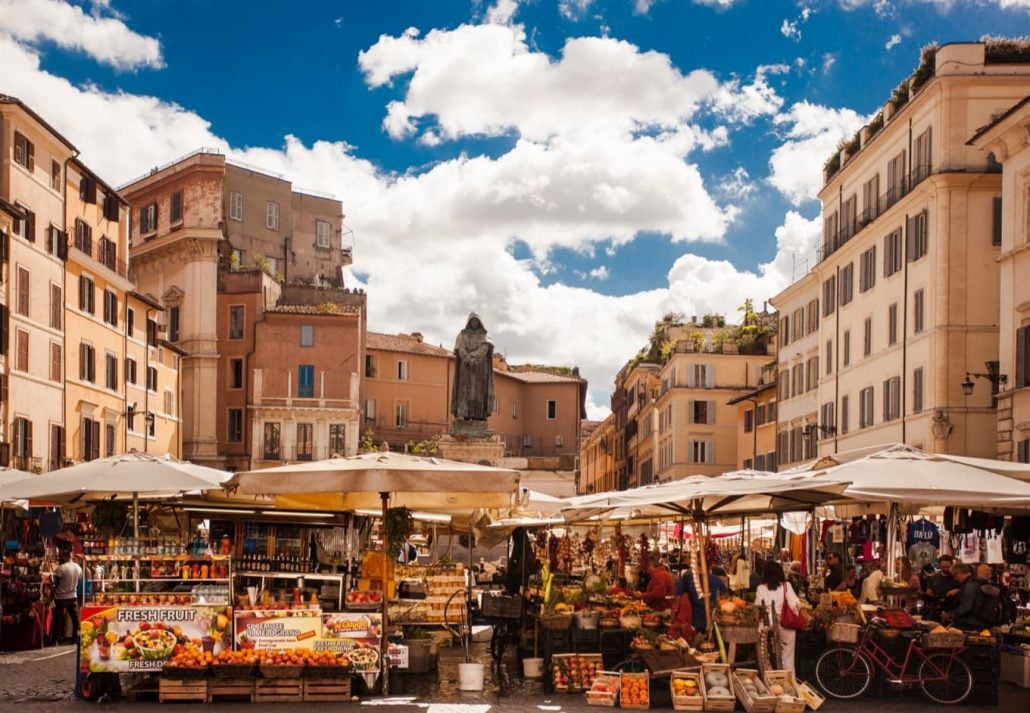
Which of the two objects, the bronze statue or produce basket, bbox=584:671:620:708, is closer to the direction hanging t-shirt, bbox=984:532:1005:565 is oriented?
the produce basket

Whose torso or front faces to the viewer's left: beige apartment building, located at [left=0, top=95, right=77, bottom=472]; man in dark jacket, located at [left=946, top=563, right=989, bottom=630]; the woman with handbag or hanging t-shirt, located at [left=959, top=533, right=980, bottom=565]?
the man in dark jacket

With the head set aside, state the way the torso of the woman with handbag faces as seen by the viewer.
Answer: away from the camera

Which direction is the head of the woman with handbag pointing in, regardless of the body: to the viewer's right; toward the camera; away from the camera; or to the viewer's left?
away from the camera

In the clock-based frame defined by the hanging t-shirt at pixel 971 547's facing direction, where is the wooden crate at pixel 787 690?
The wooden crate is roughly at 12 o'clock from the hanging t-shirt.

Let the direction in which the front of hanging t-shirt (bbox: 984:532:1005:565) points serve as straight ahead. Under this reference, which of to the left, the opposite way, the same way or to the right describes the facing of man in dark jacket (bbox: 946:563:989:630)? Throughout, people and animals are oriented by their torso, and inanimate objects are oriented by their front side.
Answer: to the right

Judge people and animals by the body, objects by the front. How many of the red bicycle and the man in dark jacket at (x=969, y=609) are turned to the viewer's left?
2

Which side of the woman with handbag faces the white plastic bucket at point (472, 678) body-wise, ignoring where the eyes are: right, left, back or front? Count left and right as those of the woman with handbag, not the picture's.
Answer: left

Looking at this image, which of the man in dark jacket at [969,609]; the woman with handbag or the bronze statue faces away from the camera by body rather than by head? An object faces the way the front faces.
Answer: the woman with handbag

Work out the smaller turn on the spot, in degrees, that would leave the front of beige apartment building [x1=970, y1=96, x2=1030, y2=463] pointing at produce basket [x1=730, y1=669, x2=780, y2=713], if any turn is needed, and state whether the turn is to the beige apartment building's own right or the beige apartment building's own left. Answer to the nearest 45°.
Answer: approximately 45° to the beige apartment building's own left

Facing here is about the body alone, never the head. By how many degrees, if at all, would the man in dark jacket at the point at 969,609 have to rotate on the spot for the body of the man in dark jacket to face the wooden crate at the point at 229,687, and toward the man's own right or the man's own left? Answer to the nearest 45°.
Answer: approximately 45° to the man's own left

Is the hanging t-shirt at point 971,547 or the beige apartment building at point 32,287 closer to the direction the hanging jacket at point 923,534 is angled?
the hanging t-shirt
